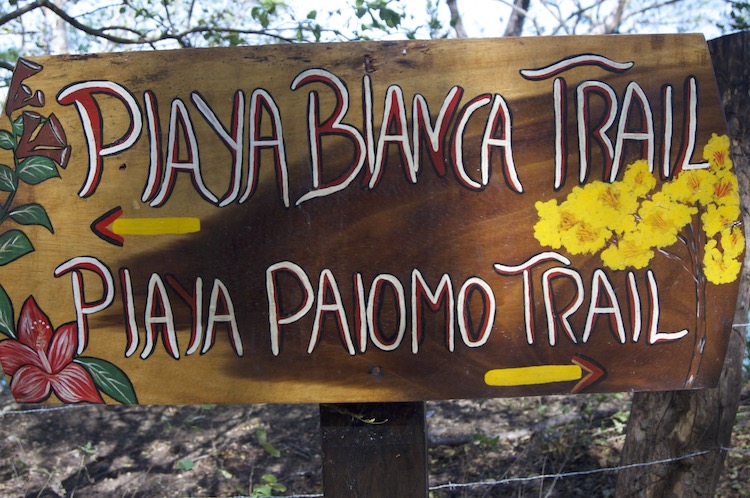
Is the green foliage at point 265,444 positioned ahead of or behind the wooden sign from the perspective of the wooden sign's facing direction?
behind

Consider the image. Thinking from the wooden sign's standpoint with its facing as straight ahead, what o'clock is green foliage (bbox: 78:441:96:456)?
The green foliage is roughly at 5 o'clock from the wooden sign.

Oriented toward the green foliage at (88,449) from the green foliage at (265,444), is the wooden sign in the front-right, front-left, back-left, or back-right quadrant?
back-left

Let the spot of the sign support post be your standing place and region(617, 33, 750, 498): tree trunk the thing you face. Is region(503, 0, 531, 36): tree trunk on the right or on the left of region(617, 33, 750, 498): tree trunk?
left

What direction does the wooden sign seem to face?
toward the camera

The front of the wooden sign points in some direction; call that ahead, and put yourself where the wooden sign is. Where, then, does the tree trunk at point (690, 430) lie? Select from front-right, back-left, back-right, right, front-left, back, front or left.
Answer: back-left

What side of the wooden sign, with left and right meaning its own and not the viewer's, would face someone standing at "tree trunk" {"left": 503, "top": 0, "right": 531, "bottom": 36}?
back
